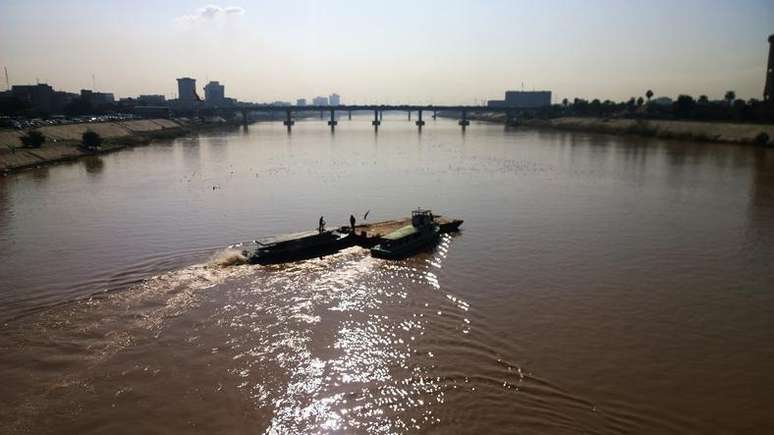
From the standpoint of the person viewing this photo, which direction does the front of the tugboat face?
facing away from the viewer and to the right of the viewer
